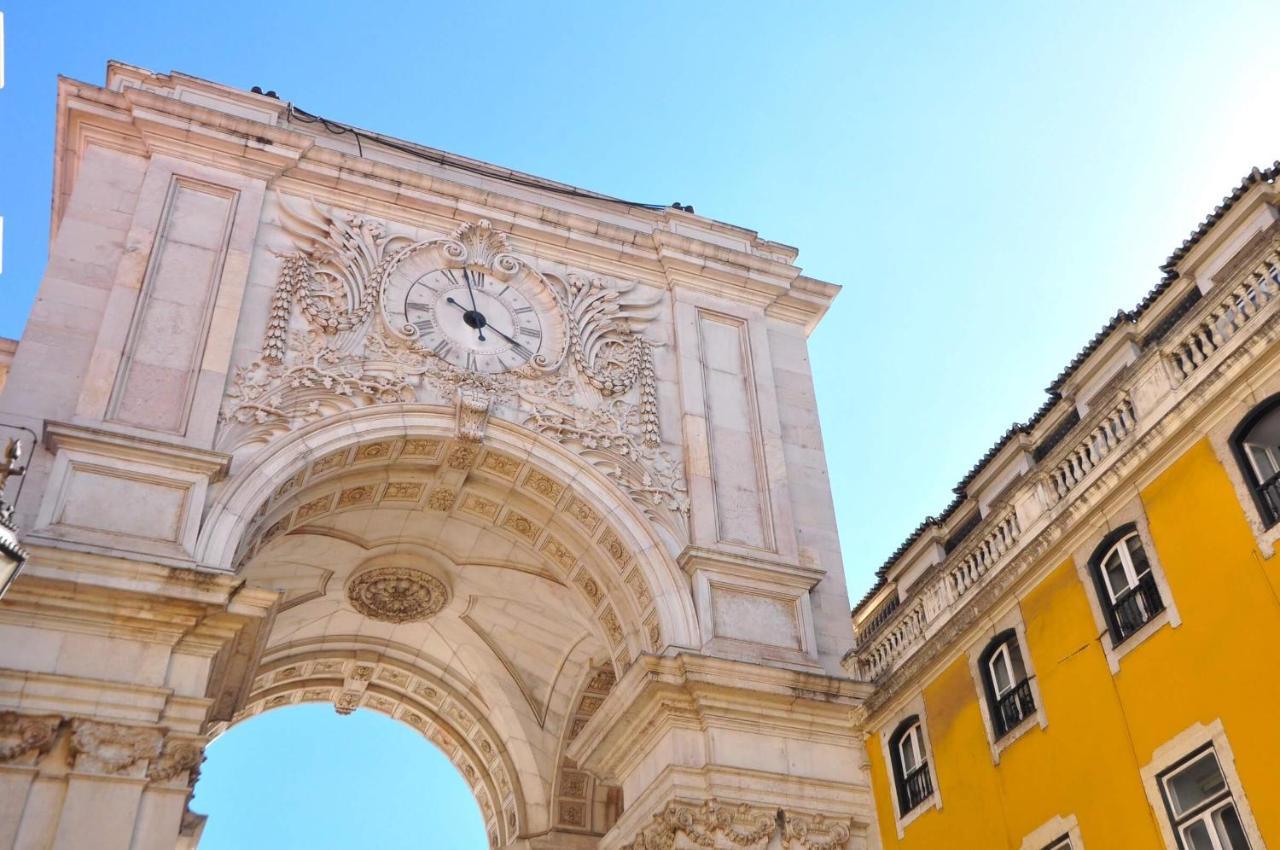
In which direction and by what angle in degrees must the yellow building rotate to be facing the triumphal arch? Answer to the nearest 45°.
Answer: approximately 45° to its right

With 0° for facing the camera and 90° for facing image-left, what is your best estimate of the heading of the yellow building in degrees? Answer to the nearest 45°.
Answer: approximately 45°
